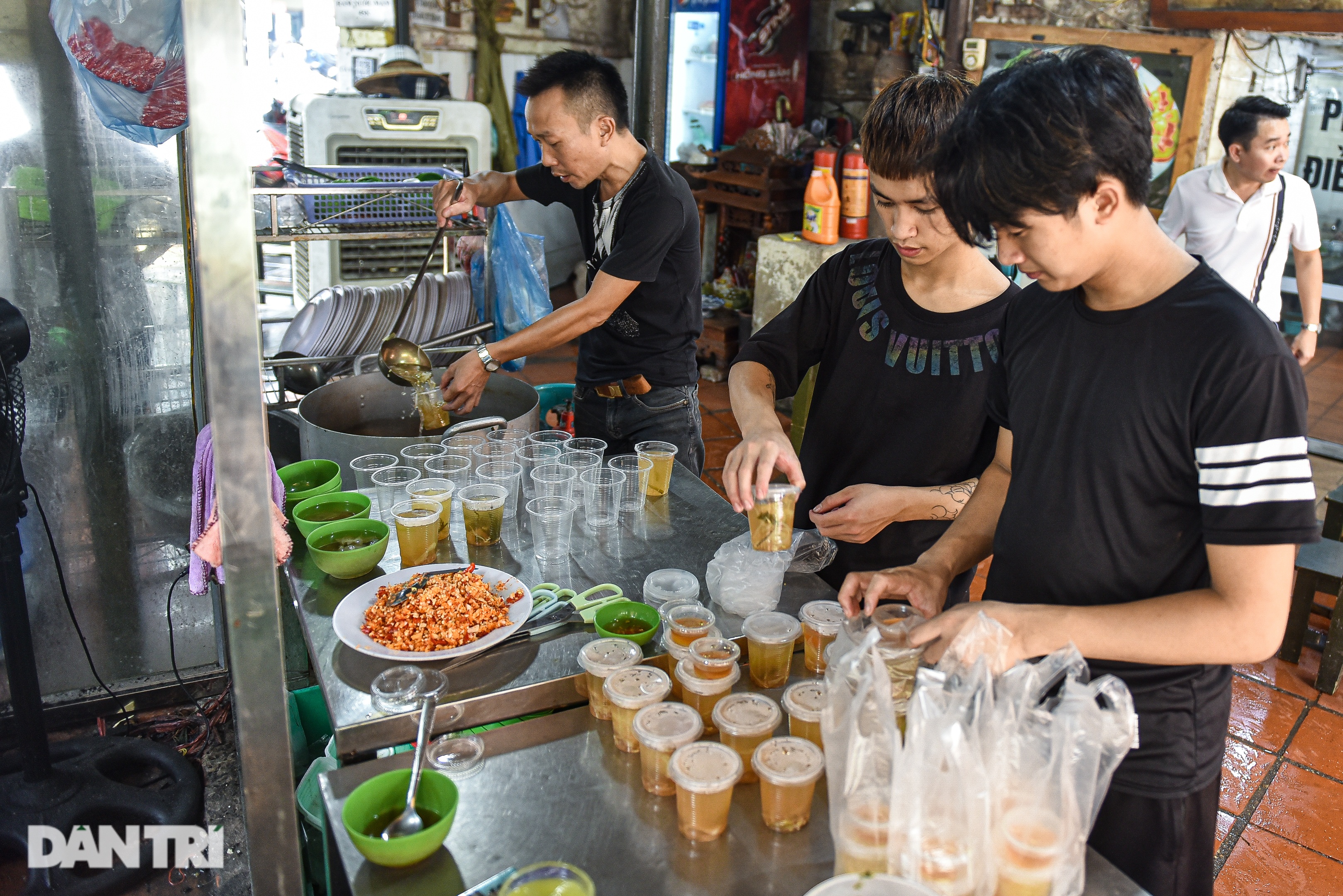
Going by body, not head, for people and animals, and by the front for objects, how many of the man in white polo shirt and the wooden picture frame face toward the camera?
2

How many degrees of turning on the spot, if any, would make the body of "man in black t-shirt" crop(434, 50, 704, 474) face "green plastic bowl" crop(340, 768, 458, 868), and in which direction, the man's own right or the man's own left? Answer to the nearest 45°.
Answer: approximately 45° to the man's own left

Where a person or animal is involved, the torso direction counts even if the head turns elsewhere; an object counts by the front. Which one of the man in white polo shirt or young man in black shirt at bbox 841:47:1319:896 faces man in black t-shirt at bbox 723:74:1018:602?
the man in white polo shirt

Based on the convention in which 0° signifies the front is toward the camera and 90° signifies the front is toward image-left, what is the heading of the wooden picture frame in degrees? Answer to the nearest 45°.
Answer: approximately 0°

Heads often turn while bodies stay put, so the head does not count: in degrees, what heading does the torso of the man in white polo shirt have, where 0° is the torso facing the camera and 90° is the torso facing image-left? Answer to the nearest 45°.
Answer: approximately 0°

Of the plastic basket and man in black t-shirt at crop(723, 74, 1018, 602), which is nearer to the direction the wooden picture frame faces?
the man in black t-shirt
